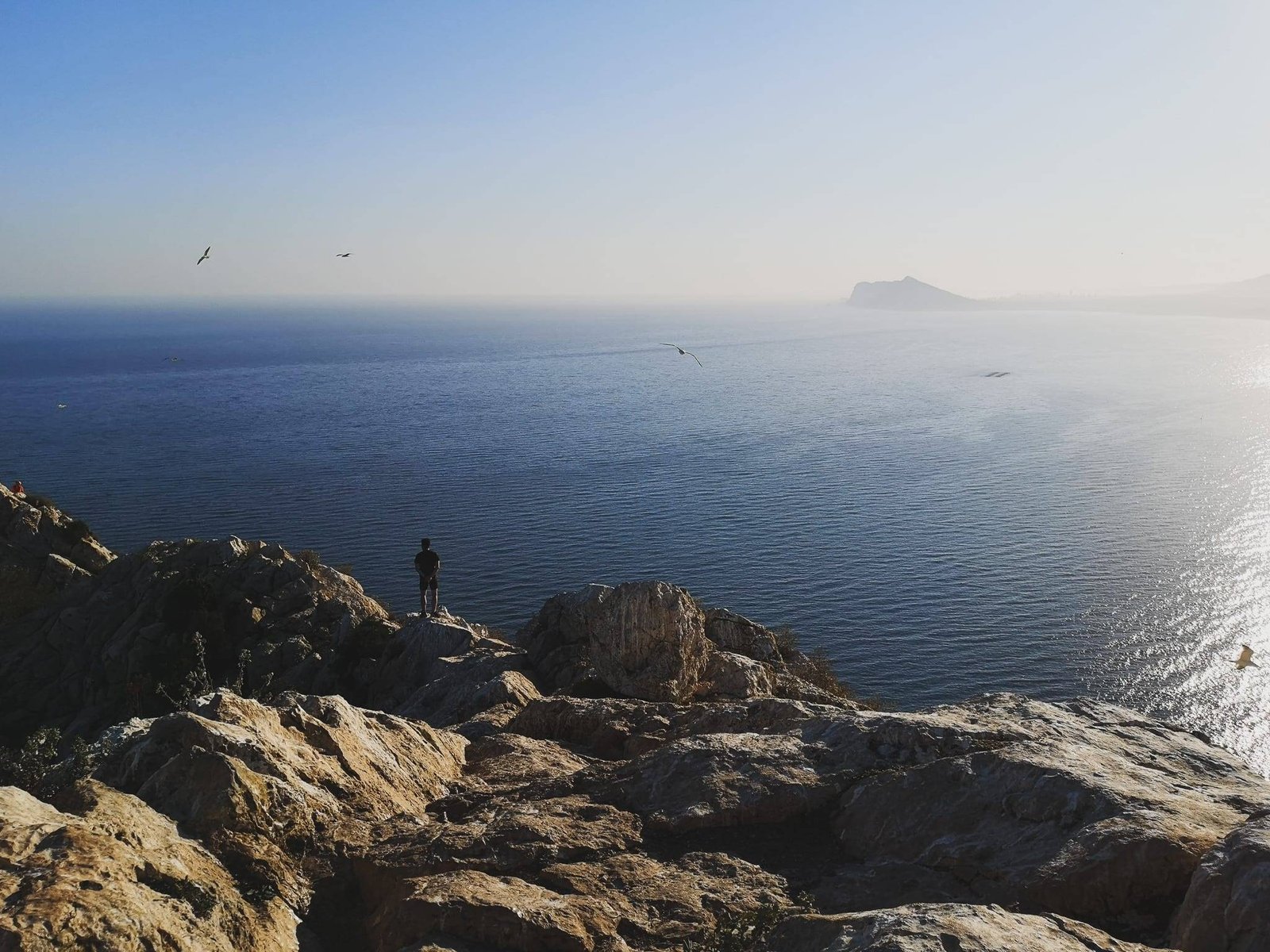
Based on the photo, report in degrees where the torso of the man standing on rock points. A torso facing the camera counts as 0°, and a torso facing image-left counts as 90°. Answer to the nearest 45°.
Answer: approximately 180°

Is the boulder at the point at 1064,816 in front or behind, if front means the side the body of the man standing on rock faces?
behind

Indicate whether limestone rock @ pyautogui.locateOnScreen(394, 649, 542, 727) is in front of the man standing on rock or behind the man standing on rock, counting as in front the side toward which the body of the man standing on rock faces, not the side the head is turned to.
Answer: behind

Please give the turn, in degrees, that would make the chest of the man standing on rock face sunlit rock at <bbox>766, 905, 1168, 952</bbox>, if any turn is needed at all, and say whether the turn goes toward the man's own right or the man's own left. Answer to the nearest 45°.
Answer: approximately 180°

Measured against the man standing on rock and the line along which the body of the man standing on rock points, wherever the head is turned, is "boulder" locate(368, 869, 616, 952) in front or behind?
behind

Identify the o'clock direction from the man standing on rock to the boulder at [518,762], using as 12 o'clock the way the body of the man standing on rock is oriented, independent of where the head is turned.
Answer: The boulder is roughly at 6 o'clock from the man standing on rock.

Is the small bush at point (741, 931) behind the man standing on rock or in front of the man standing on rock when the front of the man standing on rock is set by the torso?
behind

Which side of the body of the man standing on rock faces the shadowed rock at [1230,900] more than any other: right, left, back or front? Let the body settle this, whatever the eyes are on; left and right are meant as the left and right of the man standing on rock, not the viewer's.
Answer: back

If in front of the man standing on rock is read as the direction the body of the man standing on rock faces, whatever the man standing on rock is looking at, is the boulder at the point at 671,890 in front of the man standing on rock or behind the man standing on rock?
behind

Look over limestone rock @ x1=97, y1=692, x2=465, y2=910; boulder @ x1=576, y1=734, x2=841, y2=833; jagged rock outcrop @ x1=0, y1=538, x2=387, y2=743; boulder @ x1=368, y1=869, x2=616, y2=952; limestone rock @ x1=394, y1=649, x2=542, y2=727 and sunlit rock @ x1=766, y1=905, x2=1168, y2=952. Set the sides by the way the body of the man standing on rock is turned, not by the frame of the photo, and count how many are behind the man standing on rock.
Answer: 5

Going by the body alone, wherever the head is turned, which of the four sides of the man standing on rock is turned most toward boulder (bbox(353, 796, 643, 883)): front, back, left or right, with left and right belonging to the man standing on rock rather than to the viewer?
back
